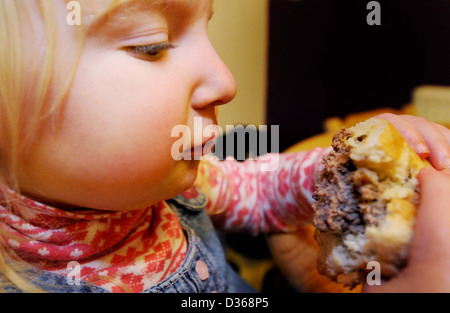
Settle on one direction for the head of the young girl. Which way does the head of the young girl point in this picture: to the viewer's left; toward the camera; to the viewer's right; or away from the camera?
to the viewer's right

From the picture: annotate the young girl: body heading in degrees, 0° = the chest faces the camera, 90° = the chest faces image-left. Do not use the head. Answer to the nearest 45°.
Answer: approximately 270°
